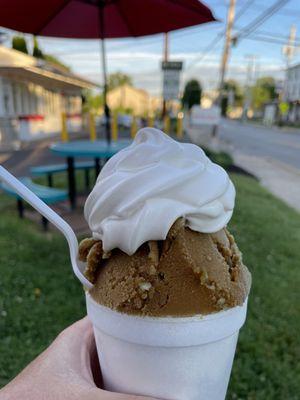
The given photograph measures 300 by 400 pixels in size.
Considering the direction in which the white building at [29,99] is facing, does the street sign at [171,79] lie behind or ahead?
ahead

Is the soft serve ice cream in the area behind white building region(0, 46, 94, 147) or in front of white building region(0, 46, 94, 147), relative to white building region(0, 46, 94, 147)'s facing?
in front

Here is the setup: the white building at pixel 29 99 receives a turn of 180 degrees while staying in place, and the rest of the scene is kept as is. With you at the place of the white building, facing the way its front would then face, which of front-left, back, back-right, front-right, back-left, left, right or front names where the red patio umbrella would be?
back-left
